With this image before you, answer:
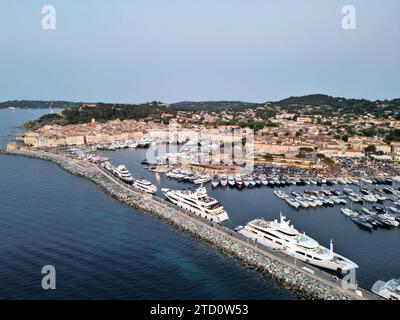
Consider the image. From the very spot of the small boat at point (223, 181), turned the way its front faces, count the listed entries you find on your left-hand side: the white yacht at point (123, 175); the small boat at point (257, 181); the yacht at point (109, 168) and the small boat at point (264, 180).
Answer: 2

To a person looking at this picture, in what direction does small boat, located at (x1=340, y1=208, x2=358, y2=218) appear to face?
facing away from the viewer and to the left of the viewer

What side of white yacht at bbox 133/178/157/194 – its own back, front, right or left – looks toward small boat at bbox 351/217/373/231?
front

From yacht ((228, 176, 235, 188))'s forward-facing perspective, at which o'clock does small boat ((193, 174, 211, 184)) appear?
The small boat is roughly at 4 o'clock from the yacht.

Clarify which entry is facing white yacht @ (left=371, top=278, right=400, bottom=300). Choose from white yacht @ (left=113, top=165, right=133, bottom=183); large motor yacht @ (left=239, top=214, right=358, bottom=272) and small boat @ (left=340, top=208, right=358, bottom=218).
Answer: the large motor yacht

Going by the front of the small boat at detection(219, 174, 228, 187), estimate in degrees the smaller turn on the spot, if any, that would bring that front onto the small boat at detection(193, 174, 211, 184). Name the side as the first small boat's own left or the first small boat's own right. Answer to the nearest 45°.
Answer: approximately 135° to the first small boat's own right

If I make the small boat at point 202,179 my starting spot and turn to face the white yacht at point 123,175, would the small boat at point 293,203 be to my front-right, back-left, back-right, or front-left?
back-left
